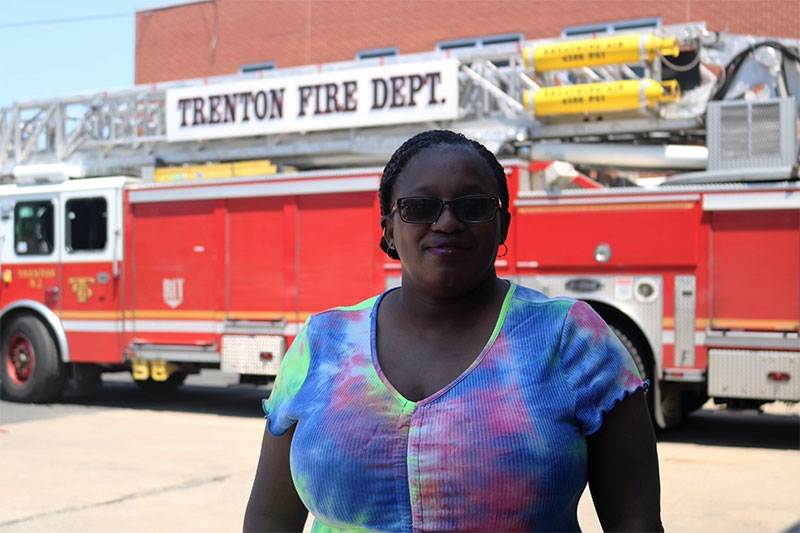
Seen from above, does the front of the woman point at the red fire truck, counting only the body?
no

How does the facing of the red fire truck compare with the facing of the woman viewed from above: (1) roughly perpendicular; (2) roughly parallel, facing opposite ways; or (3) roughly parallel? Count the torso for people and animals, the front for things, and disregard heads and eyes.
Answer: roughly perpendicular

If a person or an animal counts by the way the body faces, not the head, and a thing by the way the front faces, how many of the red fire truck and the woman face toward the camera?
1

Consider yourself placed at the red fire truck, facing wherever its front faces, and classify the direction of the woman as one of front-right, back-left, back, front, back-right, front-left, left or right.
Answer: left

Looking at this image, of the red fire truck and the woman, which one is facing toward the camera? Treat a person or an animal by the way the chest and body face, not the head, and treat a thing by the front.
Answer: the woman

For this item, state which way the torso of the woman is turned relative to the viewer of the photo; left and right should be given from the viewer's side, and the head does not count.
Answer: facing the viewer

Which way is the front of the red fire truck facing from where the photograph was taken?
facing to the left of the viewer

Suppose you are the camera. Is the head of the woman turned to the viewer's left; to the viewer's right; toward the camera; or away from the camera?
toward the camera
